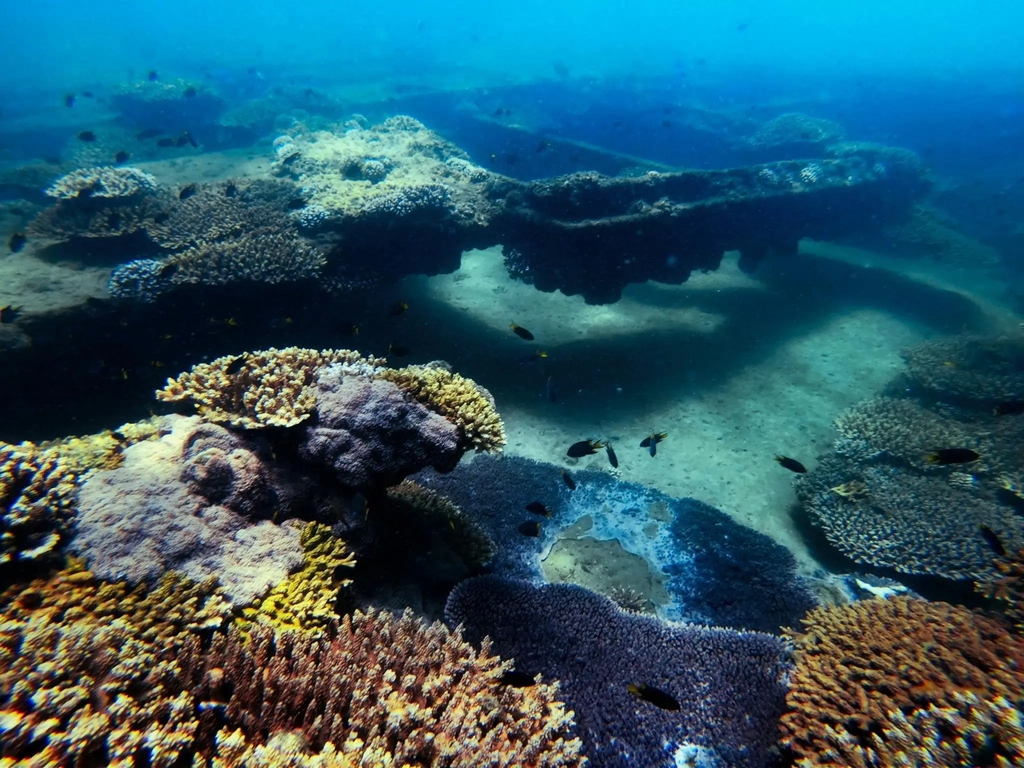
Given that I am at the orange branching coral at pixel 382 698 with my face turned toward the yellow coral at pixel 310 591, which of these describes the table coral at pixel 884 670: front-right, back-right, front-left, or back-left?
back-right

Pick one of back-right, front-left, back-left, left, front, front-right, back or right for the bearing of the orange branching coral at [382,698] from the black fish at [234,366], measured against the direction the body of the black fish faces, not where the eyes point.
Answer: left

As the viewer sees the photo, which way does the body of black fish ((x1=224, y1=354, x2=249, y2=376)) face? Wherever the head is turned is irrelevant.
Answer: to the viewer's left

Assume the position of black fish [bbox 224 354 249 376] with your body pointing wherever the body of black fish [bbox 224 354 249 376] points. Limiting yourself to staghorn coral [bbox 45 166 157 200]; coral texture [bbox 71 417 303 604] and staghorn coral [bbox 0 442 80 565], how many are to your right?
1
